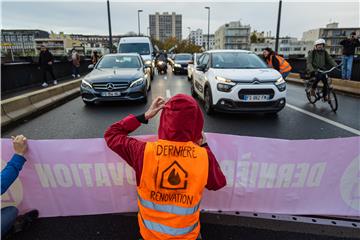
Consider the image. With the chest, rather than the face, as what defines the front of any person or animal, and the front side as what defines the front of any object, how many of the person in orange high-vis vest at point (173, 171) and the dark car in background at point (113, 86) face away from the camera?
1

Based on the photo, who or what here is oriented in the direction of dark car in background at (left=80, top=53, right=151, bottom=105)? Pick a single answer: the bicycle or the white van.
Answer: the white van

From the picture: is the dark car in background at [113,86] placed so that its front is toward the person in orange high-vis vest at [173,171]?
yes

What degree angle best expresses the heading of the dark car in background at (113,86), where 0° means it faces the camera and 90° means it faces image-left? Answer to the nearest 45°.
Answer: approximately 0°

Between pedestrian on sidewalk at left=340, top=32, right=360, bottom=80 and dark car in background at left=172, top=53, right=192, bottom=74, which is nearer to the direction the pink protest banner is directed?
the dark car in background

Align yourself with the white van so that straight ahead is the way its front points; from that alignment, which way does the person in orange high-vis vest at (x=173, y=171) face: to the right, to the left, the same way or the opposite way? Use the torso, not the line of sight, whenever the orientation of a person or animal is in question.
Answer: the opposite way

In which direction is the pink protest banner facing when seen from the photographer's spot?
facing away from the viewer

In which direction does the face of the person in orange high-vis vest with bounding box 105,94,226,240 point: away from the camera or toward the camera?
away from the camera

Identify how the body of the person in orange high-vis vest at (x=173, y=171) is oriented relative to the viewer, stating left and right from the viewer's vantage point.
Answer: facing away from the viewer

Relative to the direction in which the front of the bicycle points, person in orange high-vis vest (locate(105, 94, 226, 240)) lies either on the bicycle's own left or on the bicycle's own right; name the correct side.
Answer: on the bicycle's own right

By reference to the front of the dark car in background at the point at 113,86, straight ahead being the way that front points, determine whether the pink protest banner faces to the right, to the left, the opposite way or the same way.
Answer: the opposite way

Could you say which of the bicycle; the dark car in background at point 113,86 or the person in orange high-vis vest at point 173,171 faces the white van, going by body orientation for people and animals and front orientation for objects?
the person in orange high-vis vest
